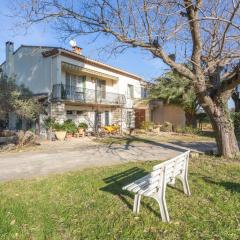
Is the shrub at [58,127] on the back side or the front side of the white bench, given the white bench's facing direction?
on the front side

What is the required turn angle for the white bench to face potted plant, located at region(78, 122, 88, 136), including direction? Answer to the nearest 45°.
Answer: approximately 45° to its right

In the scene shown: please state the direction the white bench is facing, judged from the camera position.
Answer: facing away from the viewer and to the left of the viewer

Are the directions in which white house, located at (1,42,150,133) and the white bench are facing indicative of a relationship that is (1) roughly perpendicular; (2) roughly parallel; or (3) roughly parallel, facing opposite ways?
roughly parallel, facing opposite ways

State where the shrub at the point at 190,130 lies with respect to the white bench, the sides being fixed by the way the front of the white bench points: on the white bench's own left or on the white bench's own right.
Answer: on the white bench's own right

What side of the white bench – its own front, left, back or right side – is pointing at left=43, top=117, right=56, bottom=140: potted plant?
front

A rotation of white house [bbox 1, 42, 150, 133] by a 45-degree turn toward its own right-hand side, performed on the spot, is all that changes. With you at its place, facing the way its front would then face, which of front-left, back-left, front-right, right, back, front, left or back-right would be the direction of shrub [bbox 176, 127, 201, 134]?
left
